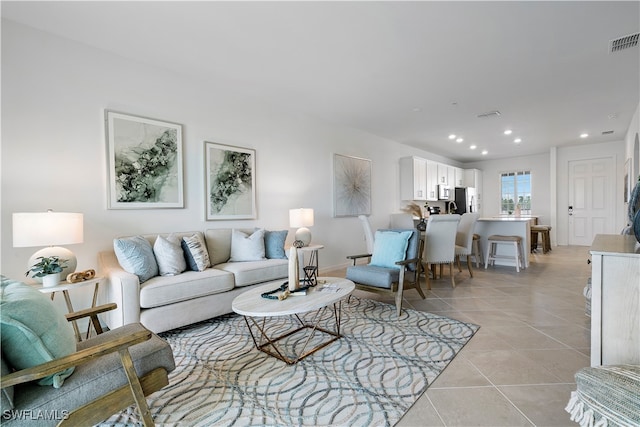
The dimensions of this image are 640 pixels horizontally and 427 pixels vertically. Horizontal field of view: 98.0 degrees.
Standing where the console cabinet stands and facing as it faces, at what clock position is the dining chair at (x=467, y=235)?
The dining chair is roughly at 2 o'clock from the console cabinet.

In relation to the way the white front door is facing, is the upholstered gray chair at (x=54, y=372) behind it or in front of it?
in front

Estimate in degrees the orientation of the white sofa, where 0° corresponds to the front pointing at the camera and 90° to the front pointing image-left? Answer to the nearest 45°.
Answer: approximately 315°

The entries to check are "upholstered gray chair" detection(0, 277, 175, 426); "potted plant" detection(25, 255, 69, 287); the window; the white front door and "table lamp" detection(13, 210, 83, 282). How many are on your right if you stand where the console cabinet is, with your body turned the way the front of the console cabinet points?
2

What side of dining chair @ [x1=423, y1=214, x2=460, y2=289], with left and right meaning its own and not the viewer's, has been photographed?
back

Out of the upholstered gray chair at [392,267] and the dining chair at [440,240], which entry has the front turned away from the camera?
the dining chair

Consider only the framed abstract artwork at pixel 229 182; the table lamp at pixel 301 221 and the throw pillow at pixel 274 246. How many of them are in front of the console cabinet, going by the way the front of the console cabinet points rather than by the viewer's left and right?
3

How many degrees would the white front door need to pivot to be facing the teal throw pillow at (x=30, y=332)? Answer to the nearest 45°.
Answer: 0° — it already faces it

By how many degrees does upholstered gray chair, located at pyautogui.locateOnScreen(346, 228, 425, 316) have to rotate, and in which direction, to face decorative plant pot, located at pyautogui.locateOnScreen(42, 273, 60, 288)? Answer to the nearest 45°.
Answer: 0° — it already faces it

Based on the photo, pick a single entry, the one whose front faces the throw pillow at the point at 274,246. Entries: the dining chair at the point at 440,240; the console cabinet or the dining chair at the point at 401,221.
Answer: the console cabinet

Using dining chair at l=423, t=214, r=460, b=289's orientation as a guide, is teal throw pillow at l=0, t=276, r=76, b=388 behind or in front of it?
behind

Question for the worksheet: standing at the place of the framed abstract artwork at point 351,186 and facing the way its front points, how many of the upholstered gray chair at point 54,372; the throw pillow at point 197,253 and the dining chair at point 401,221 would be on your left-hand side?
1

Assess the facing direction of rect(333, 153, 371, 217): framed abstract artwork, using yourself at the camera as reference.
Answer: facing the viewer and to the right of the viewer

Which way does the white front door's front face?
toward the camera

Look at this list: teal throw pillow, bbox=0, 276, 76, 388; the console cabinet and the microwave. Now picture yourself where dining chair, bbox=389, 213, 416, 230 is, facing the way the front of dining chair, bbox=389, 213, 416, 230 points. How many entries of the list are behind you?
2

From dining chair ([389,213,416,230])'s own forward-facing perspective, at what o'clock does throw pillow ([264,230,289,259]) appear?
The throw pillow is roughly at 7 o'clock from the dining chair.

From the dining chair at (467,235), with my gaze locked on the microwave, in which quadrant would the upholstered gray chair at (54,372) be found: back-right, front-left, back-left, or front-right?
back-left

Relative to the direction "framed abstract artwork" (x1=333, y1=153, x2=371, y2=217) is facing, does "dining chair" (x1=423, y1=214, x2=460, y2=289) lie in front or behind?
in front

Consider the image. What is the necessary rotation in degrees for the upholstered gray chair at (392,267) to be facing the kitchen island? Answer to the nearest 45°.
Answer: approximately 180°

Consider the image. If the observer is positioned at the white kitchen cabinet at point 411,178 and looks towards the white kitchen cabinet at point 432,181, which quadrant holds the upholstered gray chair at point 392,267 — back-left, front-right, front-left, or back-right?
back-right
